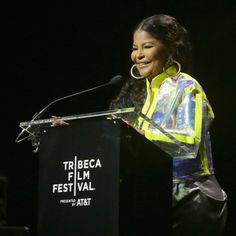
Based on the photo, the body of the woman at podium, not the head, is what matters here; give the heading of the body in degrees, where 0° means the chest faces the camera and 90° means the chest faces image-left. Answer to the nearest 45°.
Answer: approximately 45°

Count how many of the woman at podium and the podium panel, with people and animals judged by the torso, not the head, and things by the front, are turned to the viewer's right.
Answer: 0

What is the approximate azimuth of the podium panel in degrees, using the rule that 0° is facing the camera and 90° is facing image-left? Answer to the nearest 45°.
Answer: approximately 45°

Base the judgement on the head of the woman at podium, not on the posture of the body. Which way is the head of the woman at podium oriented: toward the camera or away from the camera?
toward the camera

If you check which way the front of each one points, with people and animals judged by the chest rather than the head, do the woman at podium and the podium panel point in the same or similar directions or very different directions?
same or similar directions
